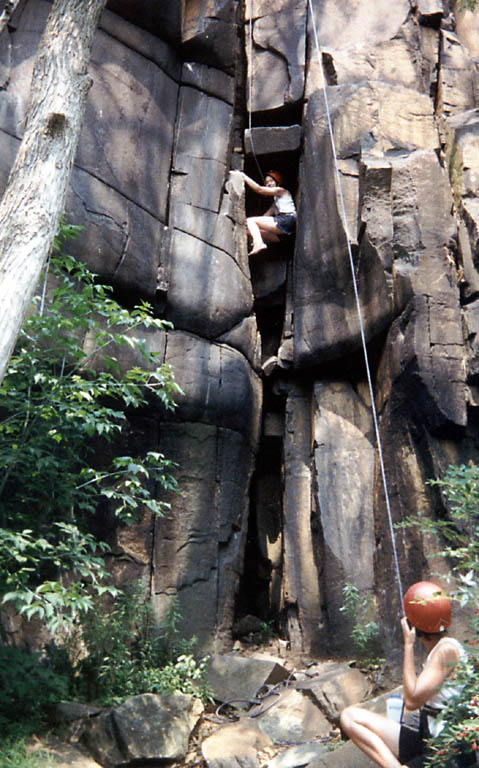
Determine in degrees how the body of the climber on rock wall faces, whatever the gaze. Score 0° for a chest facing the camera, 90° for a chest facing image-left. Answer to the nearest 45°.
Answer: approximately 90°

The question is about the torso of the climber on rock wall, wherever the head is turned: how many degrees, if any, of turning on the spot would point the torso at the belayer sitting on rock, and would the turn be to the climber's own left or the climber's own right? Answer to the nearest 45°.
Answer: approximately 90° to the climber's own left
